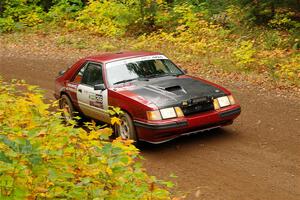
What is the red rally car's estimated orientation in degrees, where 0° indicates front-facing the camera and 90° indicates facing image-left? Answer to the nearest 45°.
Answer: approximately 315°
